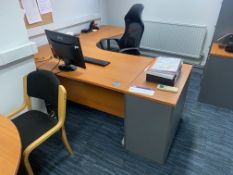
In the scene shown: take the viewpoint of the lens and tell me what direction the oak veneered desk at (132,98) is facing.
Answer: facing away from the viewer and to the right of the viewer

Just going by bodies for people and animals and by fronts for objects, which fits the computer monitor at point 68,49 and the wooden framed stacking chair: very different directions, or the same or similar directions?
very different directions

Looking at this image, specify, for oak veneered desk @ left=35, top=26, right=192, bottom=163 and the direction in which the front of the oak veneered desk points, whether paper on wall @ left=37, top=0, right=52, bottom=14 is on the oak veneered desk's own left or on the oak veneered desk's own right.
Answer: on the oak veneered desk's own left

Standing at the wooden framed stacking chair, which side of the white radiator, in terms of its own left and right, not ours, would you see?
front

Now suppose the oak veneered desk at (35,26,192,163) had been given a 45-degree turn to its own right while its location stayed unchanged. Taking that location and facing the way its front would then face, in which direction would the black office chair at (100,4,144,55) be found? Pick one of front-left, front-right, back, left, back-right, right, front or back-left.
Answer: left

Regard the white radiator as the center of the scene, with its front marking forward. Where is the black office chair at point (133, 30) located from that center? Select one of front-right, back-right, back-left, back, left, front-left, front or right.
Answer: front

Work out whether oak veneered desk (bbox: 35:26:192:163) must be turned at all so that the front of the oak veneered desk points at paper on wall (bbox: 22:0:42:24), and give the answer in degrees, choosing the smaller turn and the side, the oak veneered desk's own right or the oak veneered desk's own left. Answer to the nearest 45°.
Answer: approximately 90° to the oak veneered desk's own left

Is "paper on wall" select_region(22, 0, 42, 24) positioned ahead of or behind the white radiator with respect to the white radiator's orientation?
ahead

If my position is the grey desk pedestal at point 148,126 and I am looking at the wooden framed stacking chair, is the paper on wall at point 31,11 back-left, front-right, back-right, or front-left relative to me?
front-right

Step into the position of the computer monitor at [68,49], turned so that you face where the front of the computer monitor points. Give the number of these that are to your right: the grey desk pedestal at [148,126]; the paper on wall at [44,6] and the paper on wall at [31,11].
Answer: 1

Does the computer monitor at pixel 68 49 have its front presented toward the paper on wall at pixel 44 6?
no
